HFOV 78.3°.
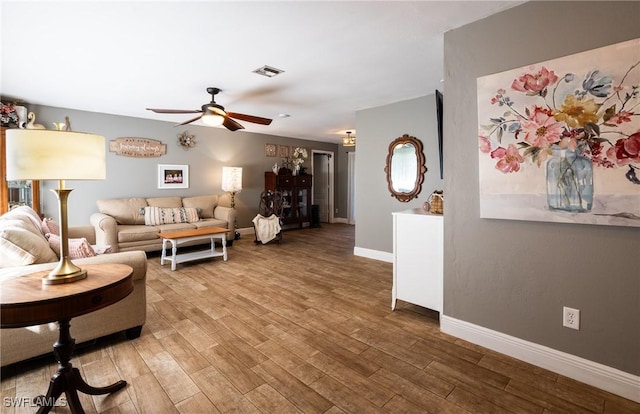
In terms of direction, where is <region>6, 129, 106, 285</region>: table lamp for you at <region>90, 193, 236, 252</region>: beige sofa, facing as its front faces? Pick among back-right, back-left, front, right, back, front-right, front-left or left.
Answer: front

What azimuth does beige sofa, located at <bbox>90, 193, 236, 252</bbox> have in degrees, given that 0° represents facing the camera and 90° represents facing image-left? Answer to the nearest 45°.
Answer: approximately 0°

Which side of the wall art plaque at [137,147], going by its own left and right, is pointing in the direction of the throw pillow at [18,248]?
front

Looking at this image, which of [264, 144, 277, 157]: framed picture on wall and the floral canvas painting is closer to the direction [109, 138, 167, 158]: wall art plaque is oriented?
the floral canvas painting

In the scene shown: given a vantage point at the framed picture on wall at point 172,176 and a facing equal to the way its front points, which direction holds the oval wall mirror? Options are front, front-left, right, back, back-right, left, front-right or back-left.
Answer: front-left

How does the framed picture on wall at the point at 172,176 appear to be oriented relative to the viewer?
toward the camera

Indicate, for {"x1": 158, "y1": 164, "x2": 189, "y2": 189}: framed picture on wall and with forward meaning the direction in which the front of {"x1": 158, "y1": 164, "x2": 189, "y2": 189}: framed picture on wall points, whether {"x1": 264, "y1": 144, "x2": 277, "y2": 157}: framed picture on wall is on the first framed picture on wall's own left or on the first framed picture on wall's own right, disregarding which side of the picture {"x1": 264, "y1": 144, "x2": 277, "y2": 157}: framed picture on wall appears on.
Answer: on the first framed picture on wall's own left

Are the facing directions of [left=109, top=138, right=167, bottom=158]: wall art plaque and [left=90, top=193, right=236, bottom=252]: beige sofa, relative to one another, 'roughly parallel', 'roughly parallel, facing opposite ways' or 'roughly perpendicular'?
roughly parallel

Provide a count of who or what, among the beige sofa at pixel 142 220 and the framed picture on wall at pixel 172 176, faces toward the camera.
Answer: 2

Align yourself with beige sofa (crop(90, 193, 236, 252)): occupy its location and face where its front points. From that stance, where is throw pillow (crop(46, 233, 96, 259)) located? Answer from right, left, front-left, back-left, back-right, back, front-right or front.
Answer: front

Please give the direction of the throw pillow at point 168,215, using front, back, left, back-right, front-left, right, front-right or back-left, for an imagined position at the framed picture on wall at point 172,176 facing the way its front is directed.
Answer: front

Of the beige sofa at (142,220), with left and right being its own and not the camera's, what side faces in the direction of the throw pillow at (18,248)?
front

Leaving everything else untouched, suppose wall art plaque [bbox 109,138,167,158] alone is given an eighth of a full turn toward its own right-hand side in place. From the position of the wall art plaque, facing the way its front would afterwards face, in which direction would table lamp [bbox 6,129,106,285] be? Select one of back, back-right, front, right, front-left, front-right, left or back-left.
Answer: front-left

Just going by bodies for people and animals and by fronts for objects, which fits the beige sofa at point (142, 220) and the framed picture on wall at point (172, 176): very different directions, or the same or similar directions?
same or similar directions
